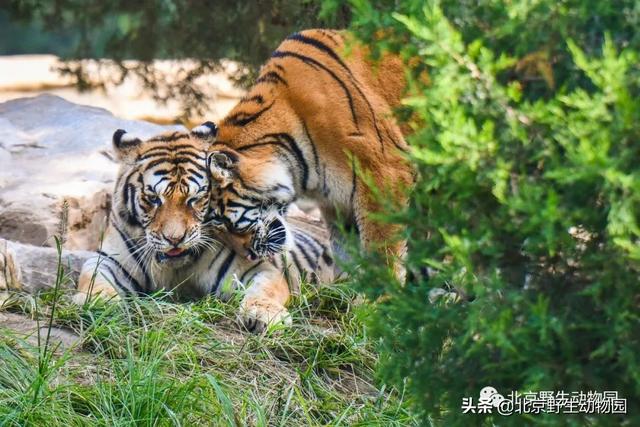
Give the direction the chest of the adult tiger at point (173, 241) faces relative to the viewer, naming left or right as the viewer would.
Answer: facing the viewer

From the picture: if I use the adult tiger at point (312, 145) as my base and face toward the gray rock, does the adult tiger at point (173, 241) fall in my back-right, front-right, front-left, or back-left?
front-left

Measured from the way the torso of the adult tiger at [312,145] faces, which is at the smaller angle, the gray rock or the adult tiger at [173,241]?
the adult tiger at [173,241]

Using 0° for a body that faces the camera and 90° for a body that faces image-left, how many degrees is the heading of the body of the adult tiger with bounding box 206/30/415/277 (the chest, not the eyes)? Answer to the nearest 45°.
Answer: approximately 45°

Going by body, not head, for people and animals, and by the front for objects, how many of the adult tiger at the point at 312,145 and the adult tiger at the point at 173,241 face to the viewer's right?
0

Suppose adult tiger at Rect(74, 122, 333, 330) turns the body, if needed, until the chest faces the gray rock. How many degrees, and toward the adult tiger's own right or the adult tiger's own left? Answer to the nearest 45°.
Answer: approximately 135° to the adult tiger's own right

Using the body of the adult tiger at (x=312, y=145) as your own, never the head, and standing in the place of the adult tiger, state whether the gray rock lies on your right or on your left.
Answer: on your right

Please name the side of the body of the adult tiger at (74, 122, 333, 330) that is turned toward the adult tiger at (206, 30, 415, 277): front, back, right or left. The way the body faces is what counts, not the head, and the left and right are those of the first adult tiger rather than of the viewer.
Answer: left
